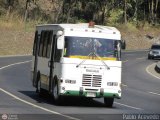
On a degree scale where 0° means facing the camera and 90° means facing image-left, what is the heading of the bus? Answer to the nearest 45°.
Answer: approximately 0°
